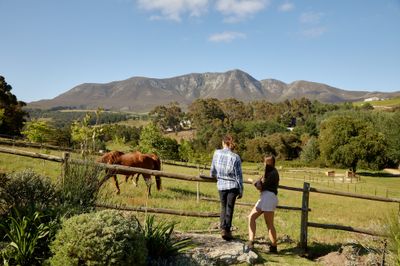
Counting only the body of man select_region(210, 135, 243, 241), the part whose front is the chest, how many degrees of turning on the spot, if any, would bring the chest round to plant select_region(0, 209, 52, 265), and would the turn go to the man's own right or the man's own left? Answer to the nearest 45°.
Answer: approximately 135° to the man's own left

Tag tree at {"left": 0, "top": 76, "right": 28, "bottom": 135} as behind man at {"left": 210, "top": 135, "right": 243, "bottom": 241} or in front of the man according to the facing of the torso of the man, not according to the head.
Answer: in front

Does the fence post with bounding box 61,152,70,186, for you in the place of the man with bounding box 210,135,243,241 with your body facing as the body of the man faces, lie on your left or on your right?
on your left

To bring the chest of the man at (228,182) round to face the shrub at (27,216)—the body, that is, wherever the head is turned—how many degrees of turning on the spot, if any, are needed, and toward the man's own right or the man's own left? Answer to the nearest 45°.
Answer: approximately 135° to the man's own left

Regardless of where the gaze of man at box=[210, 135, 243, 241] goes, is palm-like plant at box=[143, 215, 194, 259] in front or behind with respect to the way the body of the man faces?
behind

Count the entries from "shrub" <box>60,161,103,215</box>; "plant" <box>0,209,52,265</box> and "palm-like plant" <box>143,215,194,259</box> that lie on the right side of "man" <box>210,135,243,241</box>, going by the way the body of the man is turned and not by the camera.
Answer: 0

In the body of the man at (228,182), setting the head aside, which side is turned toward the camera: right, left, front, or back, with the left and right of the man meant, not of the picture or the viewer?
back

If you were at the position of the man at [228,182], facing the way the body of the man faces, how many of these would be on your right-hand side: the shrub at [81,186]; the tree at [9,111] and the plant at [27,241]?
0

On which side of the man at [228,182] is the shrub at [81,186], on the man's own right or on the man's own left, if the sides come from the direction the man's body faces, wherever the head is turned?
on the man's own left

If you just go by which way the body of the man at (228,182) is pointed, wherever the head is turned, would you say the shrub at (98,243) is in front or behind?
behind

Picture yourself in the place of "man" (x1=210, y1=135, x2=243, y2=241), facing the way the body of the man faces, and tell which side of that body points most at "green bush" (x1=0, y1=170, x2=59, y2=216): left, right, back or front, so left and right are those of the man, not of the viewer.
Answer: left

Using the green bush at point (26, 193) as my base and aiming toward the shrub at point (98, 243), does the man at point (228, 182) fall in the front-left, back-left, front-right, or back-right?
front-left
